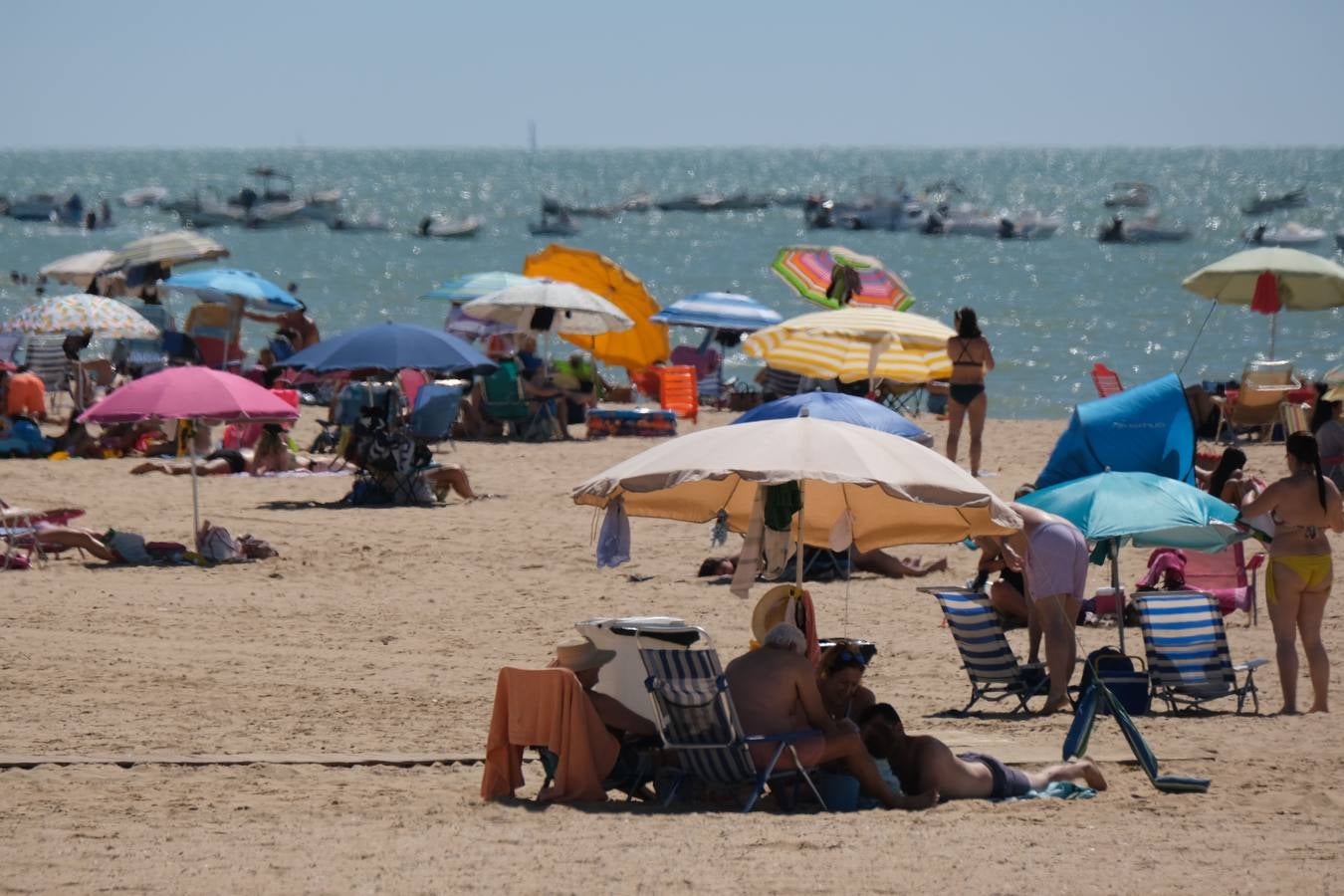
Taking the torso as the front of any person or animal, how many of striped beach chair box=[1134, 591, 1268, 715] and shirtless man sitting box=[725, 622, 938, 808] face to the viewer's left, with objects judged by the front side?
0

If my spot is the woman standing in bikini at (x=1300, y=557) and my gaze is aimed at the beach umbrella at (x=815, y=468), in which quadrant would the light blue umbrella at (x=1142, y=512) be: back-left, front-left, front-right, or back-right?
front-right

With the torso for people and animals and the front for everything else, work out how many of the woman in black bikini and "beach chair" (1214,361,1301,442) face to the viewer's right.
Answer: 0

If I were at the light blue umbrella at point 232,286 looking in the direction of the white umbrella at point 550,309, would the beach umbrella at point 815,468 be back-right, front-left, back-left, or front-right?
front-right

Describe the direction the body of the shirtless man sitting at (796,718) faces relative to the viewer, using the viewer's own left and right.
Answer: facing away from the viewer and to the right of the viewer

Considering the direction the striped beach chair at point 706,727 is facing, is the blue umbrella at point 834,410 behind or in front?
in front

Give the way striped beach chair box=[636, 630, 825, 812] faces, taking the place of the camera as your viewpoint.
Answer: facing away from the viewer and to the right of the viewer
